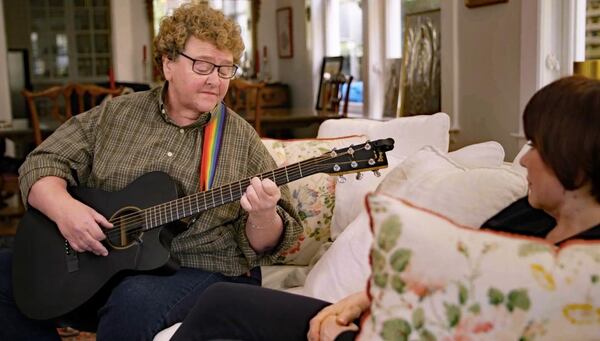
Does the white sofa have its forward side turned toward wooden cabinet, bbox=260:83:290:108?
no

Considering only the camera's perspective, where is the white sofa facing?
facing the viewer and to the left of the viewer

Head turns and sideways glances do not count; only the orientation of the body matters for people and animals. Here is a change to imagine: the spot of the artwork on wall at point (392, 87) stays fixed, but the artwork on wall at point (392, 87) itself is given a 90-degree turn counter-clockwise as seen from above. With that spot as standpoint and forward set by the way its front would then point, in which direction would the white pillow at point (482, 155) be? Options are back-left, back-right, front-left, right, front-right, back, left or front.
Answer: front-right

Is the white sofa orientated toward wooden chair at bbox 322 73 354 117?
no

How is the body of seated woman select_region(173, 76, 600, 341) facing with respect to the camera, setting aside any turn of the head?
to the viewer's left

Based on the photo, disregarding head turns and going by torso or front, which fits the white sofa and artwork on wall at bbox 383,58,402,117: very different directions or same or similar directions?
same or similar directions

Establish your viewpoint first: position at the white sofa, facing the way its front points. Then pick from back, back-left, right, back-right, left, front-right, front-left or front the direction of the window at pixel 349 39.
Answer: back-right

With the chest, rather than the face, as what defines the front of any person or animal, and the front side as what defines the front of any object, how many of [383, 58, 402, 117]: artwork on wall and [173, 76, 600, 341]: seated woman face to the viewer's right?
0

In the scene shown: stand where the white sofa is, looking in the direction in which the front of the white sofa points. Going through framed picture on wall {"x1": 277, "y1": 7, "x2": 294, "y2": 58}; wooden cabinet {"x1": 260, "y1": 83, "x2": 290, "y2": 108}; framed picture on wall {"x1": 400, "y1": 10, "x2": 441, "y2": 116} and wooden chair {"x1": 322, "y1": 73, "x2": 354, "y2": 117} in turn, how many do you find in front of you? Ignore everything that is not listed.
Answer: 0

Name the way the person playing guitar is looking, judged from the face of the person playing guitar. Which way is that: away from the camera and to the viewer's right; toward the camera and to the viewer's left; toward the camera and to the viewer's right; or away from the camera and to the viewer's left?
toward the camera and to the viewer's right

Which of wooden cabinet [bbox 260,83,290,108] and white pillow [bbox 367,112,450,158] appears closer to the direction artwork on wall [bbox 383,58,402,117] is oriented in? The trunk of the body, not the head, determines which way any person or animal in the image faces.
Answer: the white pillow

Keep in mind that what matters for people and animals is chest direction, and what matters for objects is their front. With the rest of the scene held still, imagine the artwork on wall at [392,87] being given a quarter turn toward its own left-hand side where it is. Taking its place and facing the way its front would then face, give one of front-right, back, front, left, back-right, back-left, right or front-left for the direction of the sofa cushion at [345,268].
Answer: front-right

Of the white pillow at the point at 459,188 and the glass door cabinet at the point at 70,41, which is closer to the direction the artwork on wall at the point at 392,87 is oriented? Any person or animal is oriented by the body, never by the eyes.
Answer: the white pillow

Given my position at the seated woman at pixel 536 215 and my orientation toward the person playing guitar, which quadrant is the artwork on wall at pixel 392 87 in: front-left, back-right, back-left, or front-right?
front-right

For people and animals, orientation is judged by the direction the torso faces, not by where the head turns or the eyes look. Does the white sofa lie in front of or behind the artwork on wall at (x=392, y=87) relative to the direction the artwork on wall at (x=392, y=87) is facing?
in front

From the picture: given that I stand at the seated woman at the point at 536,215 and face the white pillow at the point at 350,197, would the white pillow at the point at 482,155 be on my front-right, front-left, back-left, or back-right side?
front-right
